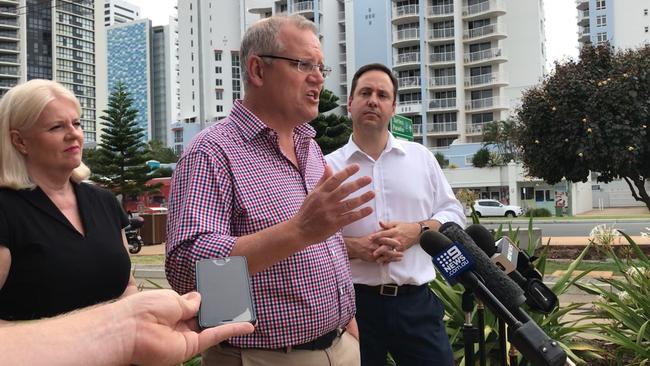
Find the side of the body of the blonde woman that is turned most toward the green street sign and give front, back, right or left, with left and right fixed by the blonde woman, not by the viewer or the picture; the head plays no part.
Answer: left

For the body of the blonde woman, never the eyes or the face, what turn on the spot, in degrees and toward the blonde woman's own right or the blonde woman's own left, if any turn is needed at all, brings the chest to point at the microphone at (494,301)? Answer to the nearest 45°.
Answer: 0° — they already face it

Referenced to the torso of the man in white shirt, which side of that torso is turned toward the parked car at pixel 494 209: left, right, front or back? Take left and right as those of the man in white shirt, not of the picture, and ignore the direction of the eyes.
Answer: back

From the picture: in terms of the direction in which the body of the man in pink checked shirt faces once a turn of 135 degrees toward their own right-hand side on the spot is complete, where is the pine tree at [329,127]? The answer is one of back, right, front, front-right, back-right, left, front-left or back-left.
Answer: right

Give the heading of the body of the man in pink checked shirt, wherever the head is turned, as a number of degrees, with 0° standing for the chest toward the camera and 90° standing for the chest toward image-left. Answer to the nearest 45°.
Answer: approximately 315°

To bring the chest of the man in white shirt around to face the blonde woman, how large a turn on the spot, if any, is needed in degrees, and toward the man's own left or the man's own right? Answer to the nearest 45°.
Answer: approximately 45° to the man's own right

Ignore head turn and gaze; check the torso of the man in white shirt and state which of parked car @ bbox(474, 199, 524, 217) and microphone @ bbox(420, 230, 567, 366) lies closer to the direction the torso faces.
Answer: the microphone

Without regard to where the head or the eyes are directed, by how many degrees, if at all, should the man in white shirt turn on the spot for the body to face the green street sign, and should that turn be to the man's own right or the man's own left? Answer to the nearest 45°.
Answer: approximately 180°
